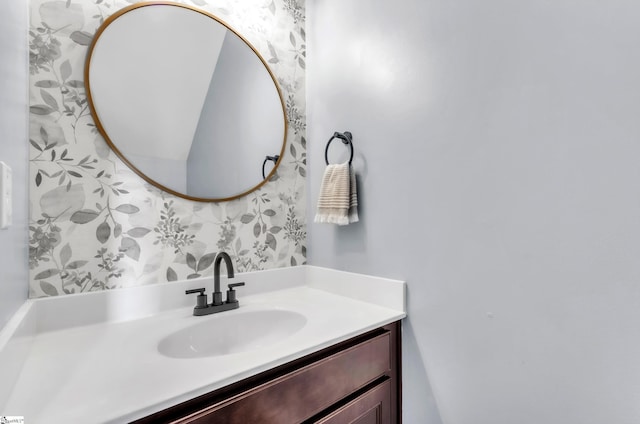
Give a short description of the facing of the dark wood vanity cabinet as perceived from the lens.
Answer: facing the viewer and to the right of the viewer
